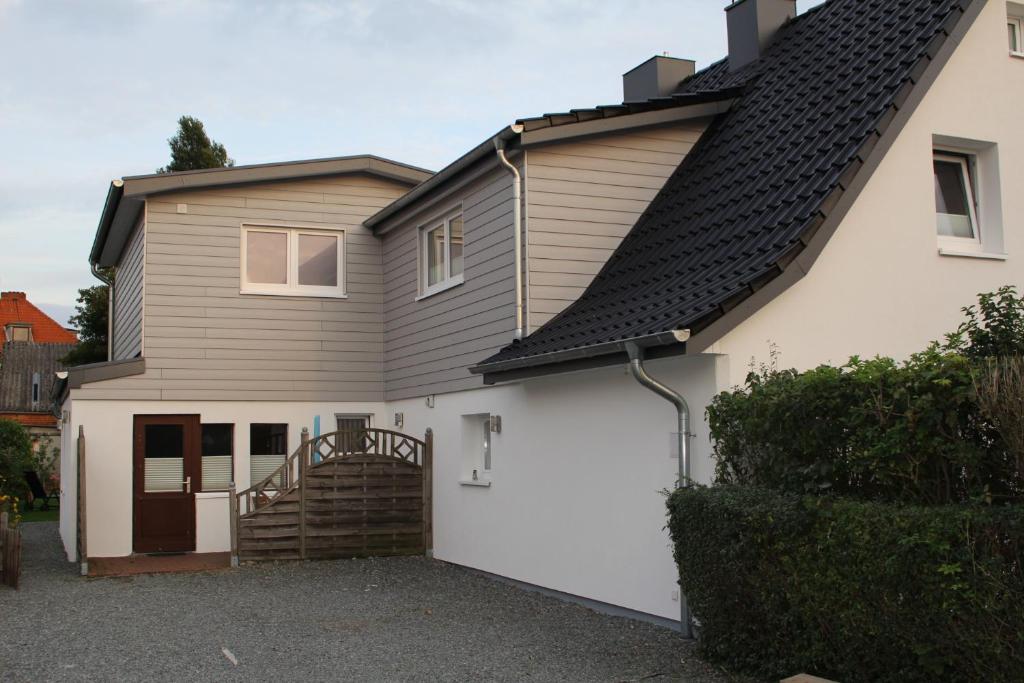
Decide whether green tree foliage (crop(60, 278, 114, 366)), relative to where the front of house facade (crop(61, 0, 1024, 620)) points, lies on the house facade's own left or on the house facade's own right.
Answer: on the house facade's own right

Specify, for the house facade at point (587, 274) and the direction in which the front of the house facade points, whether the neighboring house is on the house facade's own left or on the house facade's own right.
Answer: on the house facade's own right

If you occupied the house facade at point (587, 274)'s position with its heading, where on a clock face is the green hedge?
The green hedge is roughly at 10 o'clock from the house facade.

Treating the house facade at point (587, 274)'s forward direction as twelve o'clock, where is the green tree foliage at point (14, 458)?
The green tree foliage is roughly at 3 o'clock from the house facade.

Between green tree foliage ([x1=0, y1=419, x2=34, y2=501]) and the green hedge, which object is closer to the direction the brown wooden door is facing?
the green hedge

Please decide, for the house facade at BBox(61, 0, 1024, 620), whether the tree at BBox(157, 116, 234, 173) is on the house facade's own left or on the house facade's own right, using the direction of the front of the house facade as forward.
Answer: on the house facade's own right

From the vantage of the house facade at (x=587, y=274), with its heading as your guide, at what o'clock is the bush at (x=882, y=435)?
The bush is roughly at 10 o'clock from the house facade.

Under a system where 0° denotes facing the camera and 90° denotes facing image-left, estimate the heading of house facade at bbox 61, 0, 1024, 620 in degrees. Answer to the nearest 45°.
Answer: approximately 45°

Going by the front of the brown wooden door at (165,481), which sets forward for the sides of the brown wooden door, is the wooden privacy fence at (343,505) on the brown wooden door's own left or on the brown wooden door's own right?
on the brown wooden door's own left

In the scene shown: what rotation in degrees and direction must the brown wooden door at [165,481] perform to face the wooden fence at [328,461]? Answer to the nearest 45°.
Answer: approximately 45° to its left

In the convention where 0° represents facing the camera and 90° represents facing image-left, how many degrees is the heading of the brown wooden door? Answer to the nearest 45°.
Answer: approximately 0°

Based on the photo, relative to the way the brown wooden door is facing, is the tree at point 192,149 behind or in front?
behind
